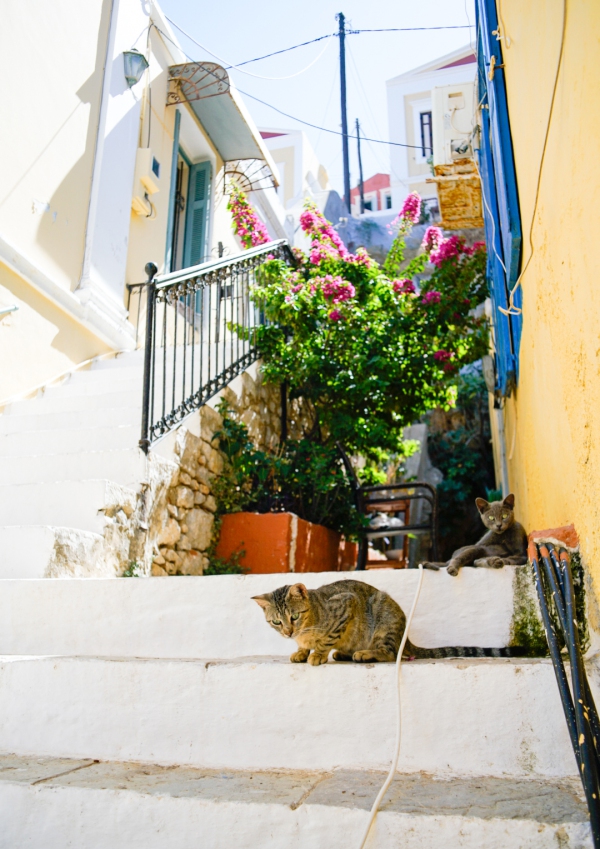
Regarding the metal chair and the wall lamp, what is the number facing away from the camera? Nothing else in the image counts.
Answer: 0

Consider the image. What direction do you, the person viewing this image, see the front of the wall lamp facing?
facing the viewer and to the right of the viewer

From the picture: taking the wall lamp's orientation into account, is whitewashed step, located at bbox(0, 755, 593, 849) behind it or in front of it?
in front

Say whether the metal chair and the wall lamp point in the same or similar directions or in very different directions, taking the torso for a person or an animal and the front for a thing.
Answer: same or similar directions
